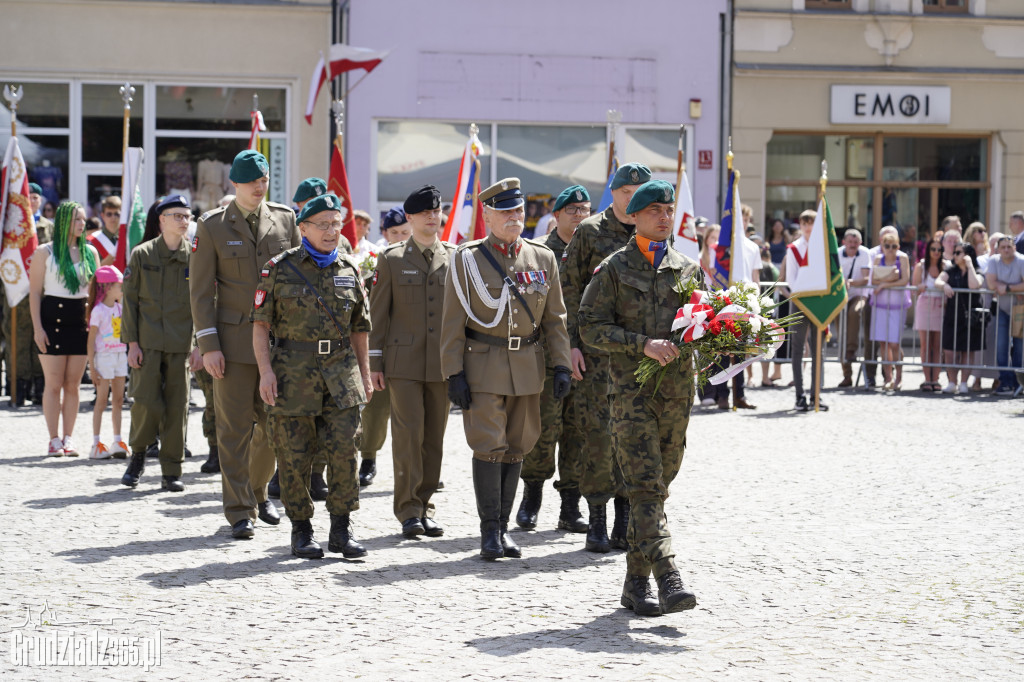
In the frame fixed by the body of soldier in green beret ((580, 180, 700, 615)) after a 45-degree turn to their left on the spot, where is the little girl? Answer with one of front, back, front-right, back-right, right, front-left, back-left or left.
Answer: back-left

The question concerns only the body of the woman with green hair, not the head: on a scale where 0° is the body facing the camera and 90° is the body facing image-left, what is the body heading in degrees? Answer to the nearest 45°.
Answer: approximately 0°

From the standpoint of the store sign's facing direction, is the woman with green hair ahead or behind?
ahead

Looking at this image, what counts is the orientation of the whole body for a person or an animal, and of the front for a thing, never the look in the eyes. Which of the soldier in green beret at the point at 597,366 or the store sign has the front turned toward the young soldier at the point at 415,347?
the store sign

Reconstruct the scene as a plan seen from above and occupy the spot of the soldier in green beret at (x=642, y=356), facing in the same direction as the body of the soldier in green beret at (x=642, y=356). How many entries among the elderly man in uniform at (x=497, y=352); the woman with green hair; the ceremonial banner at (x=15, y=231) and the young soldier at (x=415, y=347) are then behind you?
4

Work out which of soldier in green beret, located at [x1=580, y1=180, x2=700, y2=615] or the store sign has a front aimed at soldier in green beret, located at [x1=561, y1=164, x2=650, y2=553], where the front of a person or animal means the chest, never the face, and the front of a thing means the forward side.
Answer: the store sign

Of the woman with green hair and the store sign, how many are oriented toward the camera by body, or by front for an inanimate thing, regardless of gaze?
2

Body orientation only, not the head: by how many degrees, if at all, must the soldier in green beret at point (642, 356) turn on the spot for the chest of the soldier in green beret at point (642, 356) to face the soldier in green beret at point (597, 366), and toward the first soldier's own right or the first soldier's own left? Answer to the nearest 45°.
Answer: approximately 135° to the first soldier's own left

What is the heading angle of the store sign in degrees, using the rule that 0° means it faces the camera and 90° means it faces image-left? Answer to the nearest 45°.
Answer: approximately 0°

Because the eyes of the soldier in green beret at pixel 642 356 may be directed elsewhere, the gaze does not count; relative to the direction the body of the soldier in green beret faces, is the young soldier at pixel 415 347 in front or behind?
behind

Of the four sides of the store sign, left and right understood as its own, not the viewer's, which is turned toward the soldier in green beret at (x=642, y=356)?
front

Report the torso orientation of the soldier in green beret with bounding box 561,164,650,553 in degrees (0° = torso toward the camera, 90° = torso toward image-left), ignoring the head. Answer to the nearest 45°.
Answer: approximately 315°

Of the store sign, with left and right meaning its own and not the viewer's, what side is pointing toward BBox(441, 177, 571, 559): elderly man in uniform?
front

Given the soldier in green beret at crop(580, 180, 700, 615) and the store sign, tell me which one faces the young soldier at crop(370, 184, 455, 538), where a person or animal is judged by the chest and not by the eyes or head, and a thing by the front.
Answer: the store sign
